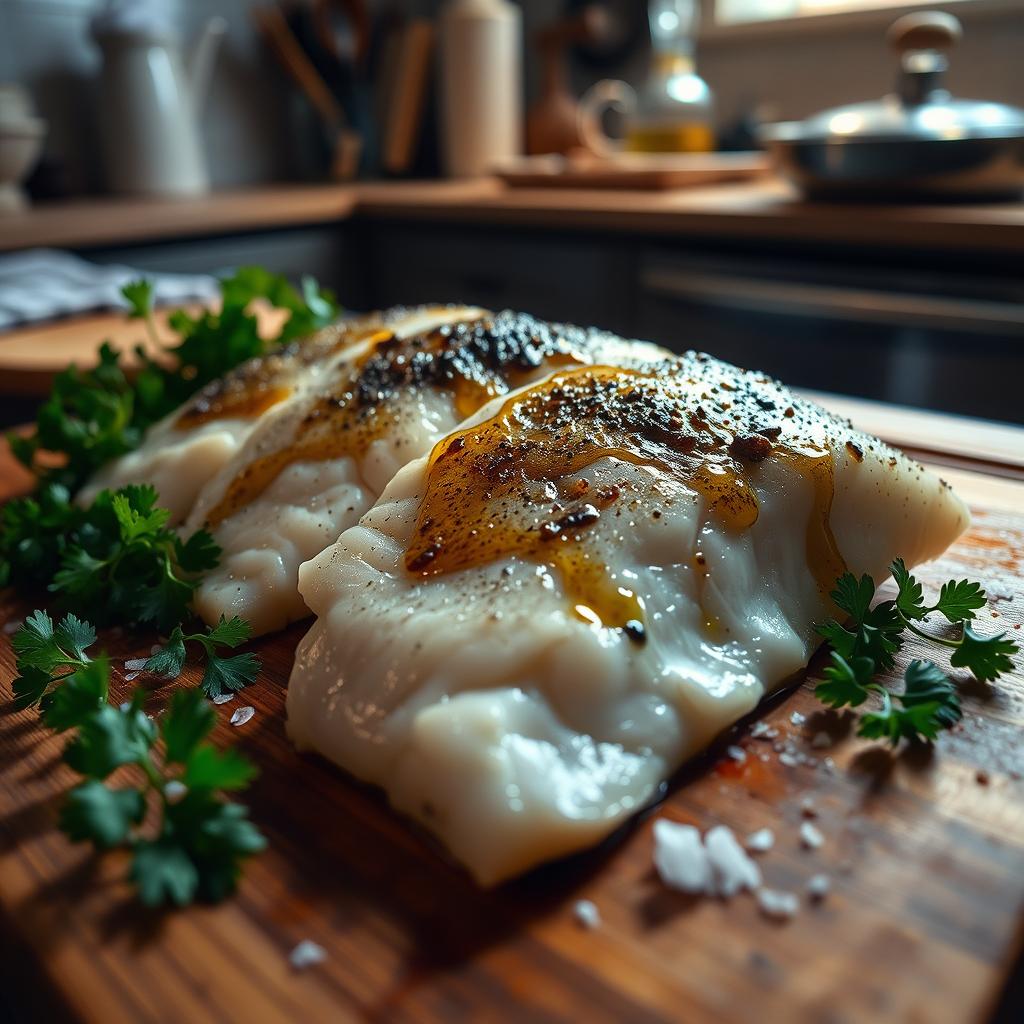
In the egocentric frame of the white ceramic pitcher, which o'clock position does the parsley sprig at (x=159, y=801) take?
The parsley sprig is roughly at 3 o'clock from the white ceramic pitcher.

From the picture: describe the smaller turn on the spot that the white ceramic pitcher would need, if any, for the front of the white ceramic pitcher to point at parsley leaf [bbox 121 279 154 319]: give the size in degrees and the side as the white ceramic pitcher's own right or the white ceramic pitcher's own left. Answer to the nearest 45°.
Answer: approximately 90° to the white ceramic pitcher's own right

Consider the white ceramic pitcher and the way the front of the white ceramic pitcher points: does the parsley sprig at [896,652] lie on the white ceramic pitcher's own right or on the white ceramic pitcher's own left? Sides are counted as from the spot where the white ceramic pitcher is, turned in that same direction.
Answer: on the white ceramic pitcher's own right

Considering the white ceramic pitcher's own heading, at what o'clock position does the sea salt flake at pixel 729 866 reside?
The sea salt flake is roughly at 3 o'clock from the white ceramic pitcher.

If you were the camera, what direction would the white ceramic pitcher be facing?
facing to the right of the viewer

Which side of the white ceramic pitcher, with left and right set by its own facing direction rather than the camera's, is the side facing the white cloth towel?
right

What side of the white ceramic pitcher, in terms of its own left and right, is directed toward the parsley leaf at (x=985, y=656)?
right

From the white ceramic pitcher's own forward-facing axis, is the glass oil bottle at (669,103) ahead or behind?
ahead

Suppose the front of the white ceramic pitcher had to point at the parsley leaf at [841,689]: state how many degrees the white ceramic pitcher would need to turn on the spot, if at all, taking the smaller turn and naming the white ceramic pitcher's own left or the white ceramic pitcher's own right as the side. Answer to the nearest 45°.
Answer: approximately 90° to the white ceramic pitcher's own right

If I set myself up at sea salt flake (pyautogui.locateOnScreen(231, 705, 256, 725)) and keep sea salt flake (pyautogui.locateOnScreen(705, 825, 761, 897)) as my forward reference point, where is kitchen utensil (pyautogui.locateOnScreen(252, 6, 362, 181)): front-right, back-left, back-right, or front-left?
back-left

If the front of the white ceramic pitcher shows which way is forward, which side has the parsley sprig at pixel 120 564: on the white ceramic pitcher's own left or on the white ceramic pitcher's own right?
on the white ceramic pitcher's own right

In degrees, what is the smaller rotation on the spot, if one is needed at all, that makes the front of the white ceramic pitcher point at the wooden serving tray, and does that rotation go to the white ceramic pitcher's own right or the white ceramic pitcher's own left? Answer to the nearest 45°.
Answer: approximately 45° to the white ceramic pitcher's own right

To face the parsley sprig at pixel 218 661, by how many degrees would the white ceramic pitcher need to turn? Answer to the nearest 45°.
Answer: approximately 90° to its right

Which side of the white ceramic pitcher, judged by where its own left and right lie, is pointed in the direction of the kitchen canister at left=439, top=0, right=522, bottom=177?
front
